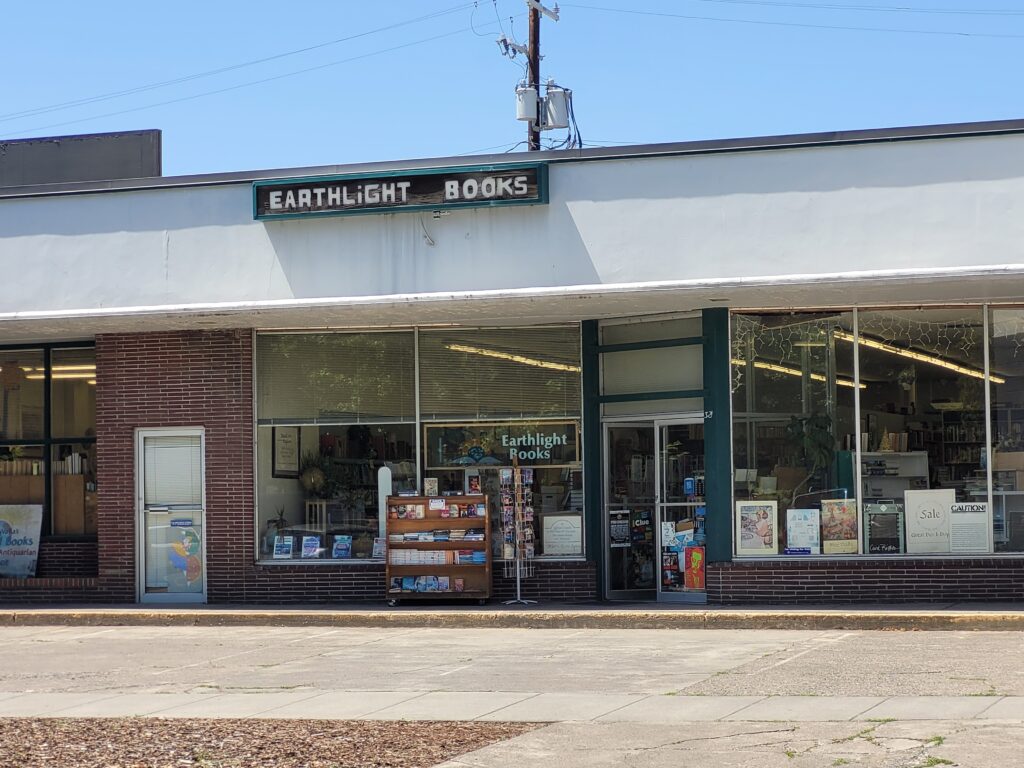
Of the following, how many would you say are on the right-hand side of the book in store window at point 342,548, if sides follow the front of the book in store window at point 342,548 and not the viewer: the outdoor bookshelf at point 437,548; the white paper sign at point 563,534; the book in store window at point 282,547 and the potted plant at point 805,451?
1

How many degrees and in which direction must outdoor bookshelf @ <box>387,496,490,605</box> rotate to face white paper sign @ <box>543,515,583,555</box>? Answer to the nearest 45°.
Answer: approximately 90° to its left

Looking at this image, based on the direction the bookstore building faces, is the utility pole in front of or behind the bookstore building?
behind

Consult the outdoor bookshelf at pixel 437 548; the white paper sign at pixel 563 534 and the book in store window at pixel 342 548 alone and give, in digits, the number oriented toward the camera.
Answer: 3

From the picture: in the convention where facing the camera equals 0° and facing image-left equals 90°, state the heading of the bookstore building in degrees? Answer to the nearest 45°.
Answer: approximately 0°

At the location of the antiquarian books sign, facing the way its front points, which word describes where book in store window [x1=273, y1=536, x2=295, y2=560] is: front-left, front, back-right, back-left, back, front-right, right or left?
front-left
